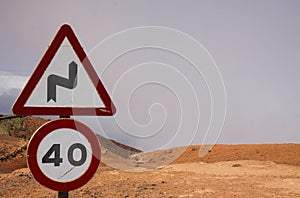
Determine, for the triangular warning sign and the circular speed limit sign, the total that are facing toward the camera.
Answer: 2

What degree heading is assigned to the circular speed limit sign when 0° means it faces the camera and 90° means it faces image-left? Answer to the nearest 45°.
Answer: approximately 0°

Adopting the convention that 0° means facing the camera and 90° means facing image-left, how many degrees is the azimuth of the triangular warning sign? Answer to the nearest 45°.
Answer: approximately 0°
